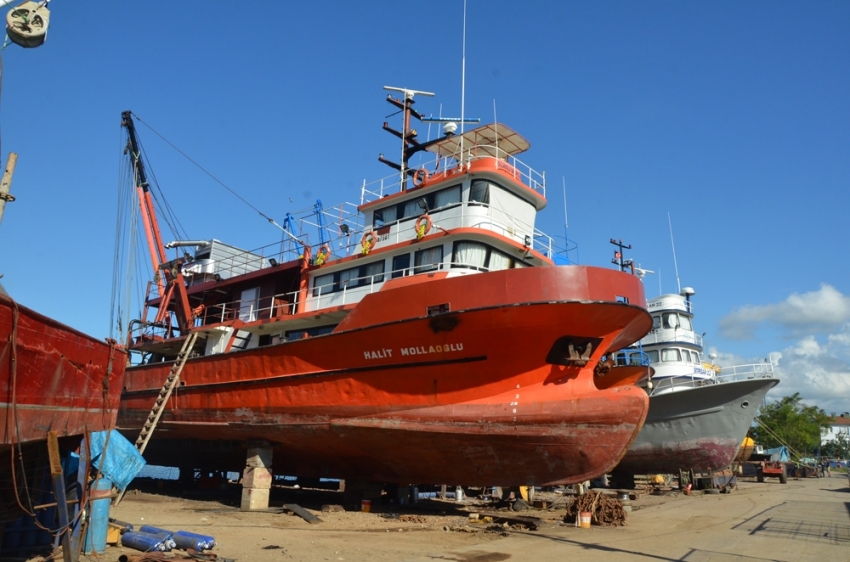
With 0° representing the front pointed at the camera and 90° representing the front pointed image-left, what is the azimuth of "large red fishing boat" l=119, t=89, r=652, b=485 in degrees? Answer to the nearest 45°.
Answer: approximately 315°

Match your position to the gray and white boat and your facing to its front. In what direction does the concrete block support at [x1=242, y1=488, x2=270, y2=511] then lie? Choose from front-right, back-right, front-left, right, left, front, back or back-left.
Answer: right

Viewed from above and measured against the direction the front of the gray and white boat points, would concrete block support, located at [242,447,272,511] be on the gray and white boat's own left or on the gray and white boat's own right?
on the gray and white boat's own right

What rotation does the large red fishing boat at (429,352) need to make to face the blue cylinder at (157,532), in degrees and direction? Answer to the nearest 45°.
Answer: approximately 90° to its right

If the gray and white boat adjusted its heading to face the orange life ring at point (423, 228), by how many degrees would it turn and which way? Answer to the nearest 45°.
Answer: approximately 90° to its right

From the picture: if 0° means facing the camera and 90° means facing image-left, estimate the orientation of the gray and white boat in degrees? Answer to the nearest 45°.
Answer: approximately 315°

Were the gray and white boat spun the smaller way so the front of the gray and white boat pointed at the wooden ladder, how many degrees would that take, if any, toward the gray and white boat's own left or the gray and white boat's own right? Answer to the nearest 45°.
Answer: approximately 90° to the gray and white boat's own right

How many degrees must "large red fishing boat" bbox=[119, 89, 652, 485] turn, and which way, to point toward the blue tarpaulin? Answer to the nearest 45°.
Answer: approximately 90° to its right

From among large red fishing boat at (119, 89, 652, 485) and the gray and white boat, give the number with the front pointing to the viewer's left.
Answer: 0

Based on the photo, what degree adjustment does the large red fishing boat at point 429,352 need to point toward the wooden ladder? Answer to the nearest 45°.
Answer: approximately 180°

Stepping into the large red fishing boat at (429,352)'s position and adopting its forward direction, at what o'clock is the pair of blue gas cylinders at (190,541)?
The pair of blue gas cylinders is roughly at 3 o'clock from the large red fishing boat.
